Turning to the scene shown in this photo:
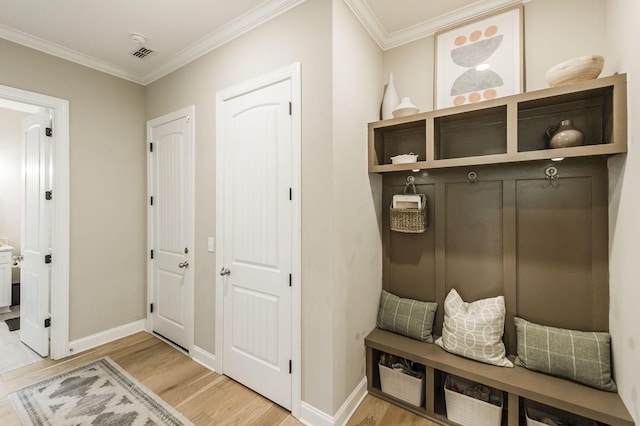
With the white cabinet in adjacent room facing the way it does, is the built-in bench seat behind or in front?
in front

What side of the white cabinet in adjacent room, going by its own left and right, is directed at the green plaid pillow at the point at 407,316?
front

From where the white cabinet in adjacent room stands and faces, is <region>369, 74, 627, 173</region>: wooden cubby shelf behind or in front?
in front

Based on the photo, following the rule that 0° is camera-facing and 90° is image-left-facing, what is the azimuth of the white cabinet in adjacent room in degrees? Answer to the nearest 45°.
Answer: approximately 315°

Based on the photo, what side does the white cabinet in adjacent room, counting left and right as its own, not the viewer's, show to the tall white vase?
front
